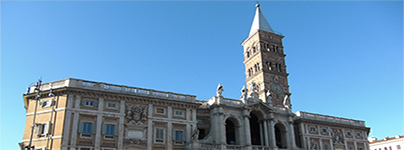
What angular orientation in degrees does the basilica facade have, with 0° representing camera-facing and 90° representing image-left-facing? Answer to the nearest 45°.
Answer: approximately 315°
